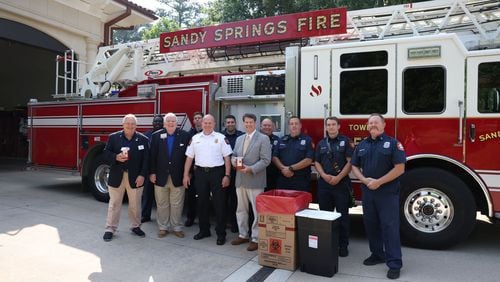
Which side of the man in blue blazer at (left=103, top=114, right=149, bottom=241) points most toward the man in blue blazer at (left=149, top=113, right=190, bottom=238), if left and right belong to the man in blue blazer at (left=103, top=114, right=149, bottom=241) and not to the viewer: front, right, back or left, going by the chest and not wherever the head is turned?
left

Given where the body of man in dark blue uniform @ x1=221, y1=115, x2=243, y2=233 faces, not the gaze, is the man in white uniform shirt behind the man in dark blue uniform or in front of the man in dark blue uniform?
in front

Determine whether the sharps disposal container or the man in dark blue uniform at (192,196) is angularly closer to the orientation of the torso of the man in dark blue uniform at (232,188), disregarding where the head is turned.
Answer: the sharps disposal container

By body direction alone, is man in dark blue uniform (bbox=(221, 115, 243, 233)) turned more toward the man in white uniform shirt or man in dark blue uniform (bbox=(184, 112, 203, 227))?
the man in white uniform shirt

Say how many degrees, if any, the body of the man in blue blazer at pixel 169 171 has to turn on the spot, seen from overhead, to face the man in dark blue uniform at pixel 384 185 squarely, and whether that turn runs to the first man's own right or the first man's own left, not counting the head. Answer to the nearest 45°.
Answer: approximately 45° to the first man's own left

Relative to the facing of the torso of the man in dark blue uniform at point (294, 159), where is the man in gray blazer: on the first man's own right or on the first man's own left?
on the first man's own right

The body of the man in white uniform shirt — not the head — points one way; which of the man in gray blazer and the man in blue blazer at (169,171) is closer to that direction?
the man in gray blazer

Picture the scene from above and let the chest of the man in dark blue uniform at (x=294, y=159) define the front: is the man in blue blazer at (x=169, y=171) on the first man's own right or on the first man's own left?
on the first man's own right

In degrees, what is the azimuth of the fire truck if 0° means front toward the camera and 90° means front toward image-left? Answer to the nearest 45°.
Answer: approximately 315°

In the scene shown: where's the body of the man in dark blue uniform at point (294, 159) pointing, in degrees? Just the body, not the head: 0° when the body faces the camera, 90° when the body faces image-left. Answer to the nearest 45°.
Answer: approximately 0°
